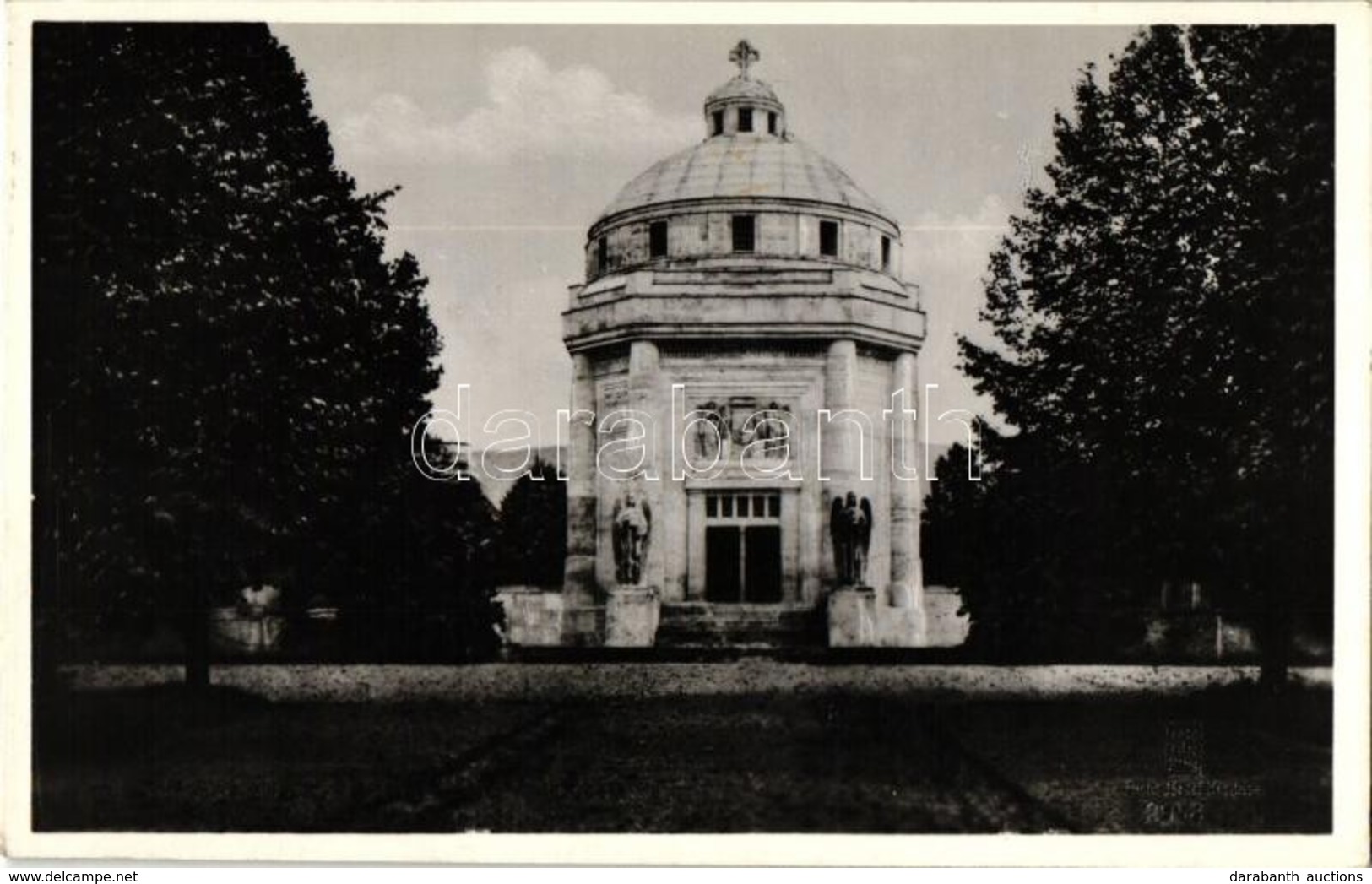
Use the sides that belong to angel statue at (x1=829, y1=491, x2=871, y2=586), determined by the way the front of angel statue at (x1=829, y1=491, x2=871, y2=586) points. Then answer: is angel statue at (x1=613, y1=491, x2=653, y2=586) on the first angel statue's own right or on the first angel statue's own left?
on the first angel statue's own right

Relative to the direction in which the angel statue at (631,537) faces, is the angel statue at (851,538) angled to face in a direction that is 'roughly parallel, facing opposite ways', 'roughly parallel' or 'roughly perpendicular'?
roughly parallel

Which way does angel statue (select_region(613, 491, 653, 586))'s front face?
toward the camera

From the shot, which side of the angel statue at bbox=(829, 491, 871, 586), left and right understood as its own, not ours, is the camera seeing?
front

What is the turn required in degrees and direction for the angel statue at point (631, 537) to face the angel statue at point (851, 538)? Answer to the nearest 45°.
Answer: approximately 90° to its left

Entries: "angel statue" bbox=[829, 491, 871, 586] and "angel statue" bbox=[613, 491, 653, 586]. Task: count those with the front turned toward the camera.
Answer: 2
